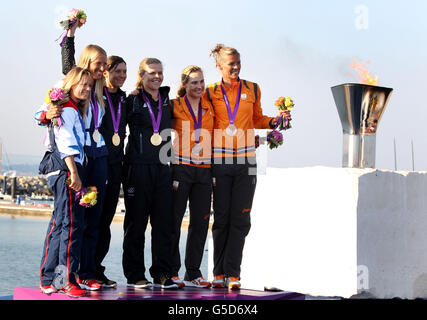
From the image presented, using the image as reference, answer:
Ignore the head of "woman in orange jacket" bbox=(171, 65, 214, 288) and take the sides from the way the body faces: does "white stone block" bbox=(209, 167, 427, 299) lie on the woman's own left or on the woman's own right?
on the woman's own left

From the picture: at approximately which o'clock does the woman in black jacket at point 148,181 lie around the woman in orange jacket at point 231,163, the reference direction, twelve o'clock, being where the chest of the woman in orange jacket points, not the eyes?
The woman in black jacket is roughly at 2 o'clock from the woman in orange jacket.

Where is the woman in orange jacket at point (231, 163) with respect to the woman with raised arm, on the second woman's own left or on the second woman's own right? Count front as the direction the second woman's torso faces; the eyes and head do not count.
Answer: on the second woman's own left

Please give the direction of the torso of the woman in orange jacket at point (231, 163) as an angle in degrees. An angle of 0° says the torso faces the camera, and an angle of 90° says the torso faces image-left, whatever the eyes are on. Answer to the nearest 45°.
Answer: approximately 0°

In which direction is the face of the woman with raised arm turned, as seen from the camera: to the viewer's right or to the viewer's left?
to the viewer's right

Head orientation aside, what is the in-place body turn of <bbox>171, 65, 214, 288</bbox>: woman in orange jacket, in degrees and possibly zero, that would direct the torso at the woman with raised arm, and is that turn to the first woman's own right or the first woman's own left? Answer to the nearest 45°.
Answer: approximately 90° to the first woman's own right

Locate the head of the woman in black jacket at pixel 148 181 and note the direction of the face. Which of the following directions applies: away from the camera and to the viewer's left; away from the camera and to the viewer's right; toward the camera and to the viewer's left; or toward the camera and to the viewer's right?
toward the camera and to the viewer's right

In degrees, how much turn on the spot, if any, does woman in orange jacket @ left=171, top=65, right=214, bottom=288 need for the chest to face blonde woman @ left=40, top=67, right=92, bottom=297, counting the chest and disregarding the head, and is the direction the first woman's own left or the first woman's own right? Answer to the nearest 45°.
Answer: approximately 90° to the first woman's own right

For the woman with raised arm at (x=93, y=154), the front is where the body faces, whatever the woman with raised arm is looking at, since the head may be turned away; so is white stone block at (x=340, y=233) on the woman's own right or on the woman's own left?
on the woman's own left
